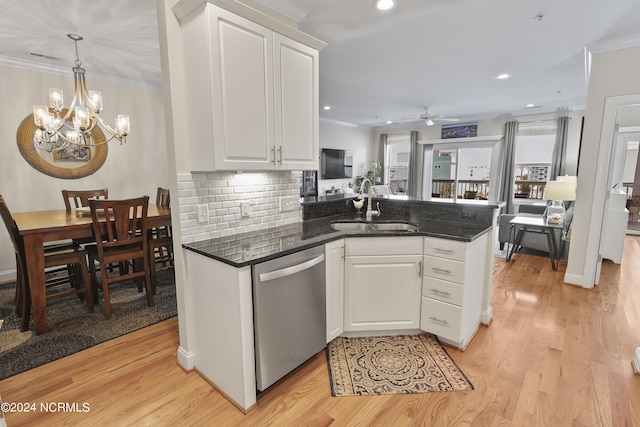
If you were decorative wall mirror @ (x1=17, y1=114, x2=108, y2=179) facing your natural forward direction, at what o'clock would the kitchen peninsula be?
The kitchen peninsula is roughly at 11 o'clock from the decorative wall mirror.

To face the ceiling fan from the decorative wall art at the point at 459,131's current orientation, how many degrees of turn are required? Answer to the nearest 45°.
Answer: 0° — it already faces it

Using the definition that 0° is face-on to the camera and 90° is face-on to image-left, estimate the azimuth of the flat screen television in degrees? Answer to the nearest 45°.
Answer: approximately 315°

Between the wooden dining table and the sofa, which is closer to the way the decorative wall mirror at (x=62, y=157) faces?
the wooden dining table

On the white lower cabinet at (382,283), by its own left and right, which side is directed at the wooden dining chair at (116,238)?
right

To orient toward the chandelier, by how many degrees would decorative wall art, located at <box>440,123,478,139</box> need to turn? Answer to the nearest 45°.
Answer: approximately 45° to its right

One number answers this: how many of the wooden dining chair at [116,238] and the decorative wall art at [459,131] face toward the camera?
1

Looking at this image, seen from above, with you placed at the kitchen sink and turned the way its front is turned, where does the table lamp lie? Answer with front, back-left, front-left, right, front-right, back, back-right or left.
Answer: back-left

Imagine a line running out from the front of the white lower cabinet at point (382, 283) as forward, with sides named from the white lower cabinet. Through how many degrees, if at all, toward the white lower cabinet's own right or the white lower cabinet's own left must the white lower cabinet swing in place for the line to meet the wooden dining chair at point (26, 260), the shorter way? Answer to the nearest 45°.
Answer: approximately 90° to the white lower cabinet's own right
